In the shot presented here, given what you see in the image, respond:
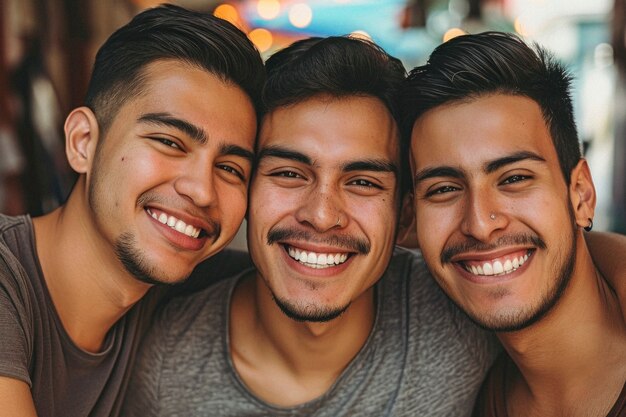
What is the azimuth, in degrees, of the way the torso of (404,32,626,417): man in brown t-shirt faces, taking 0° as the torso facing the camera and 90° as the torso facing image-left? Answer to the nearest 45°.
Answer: approximately 45°

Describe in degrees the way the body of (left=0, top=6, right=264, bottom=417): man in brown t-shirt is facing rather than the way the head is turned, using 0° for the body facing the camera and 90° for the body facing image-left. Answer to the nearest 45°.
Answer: approximately 315°

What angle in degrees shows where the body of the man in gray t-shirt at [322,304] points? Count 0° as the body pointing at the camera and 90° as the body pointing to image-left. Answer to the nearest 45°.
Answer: approximately 0°
